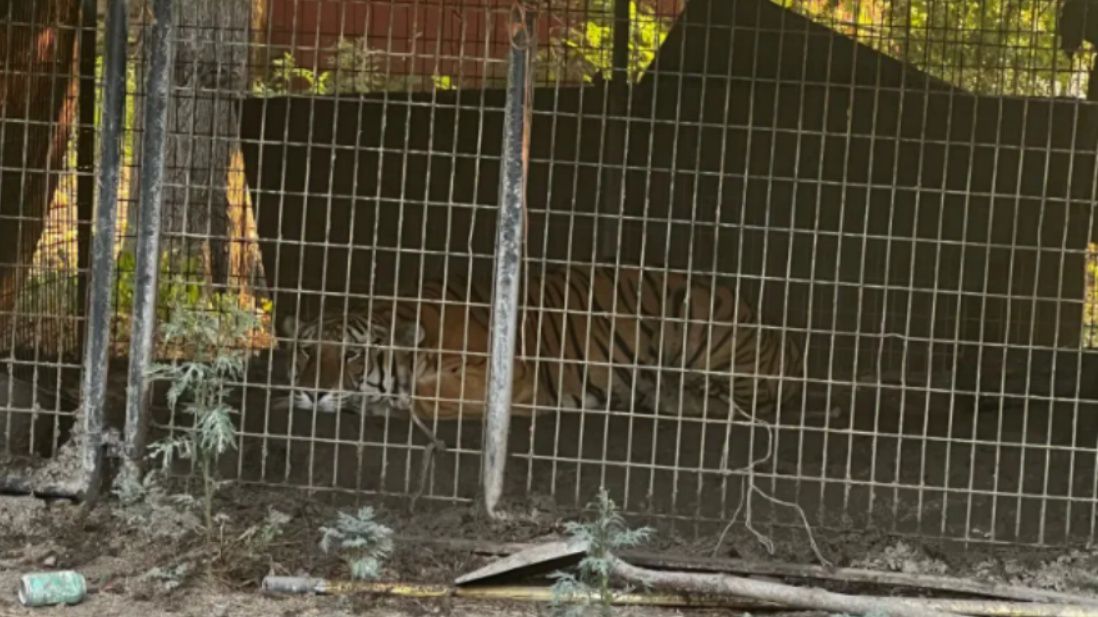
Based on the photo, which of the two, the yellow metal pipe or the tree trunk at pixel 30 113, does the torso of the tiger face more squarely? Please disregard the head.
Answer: the tree trunk

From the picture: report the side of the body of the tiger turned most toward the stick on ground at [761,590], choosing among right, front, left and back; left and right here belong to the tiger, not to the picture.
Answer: left

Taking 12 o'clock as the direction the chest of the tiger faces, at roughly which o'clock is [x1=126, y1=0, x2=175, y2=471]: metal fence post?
The metal fence post is roughly at 10 o'clock from the tiger.

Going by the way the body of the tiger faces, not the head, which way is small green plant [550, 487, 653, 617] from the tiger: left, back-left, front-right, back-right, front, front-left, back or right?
left

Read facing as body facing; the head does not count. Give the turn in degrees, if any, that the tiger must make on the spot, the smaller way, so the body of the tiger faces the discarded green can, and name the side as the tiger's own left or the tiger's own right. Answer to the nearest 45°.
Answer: approximately 45° to the tiger's own left

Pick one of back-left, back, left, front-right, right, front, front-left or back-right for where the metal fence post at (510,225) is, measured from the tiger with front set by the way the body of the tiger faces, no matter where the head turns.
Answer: left

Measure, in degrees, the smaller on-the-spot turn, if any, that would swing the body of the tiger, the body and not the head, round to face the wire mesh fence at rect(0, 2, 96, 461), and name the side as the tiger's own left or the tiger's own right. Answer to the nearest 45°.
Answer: approximately 45° to the tiger's own left

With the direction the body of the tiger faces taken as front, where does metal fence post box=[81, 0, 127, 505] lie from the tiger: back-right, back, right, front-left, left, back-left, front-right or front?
front-left

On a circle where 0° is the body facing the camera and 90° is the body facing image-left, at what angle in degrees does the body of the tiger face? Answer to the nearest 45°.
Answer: approximately 90°

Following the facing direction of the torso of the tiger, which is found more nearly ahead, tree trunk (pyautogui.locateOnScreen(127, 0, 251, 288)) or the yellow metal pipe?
the tree trunk
